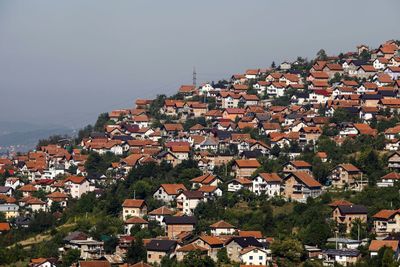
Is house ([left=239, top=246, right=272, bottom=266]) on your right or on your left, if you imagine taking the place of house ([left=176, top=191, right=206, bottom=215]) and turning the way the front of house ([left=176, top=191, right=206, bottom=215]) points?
on your left

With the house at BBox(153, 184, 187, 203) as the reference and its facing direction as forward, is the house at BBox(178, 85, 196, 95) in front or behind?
behind

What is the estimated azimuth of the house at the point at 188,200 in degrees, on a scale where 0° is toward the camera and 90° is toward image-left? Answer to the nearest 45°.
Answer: approximately 45°

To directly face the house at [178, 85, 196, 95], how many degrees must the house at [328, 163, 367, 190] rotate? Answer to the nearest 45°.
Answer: approximately 90° to its right

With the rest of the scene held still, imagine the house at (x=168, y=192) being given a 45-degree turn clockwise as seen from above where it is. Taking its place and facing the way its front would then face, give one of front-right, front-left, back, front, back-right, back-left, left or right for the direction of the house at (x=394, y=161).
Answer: back

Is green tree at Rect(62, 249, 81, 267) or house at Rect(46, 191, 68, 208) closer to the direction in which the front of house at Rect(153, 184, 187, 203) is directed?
the green tree

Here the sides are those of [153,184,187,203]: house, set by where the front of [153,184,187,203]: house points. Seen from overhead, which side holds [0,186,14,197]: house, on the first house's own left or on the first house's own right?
on the first house's own right

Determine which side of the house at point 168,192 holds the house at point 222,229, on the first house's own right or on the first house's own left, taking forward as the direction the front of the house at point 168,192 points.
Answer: on the first house's own left

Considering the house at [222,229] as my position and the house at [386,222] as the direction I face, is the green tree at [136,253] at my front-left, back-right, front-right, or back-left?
back-right

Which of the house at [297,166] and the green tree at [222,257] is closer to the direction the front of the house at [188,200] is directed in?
the green tree
